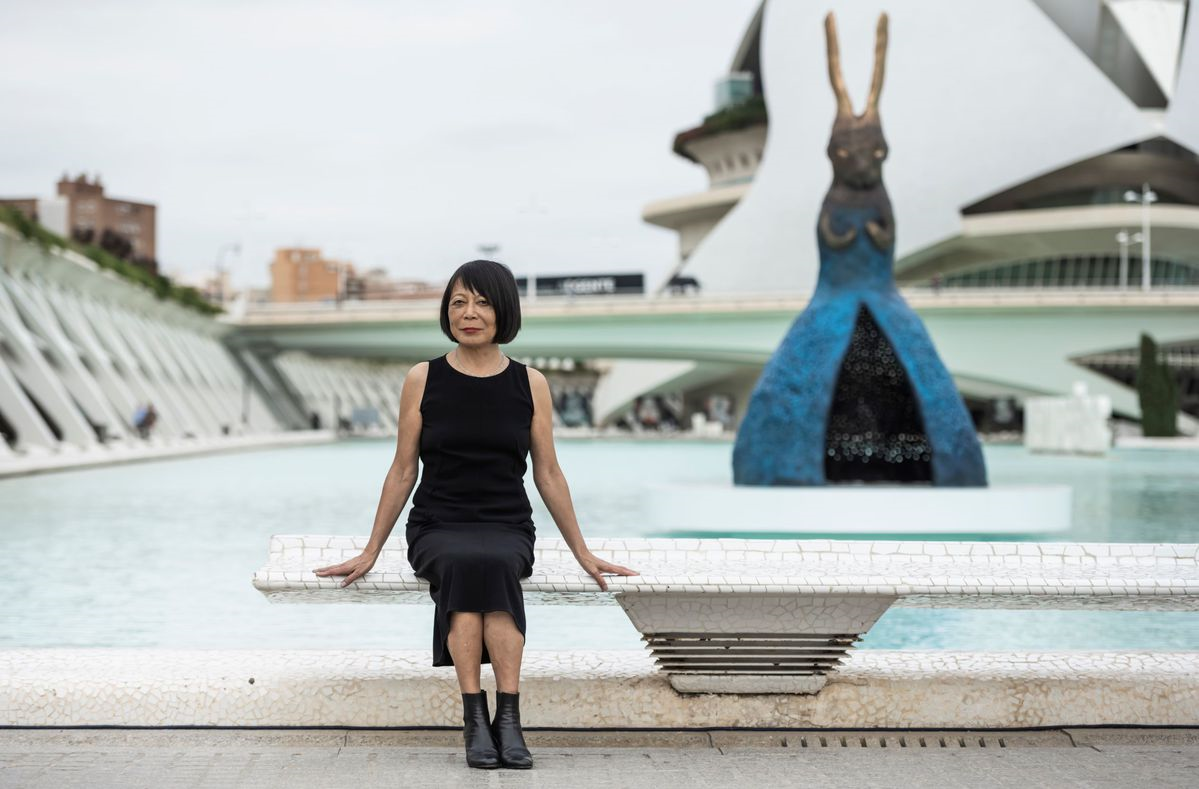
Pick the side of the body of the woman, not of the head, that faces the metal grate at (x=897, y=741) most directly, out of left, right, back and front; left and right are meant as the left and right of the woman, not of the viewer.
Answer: left

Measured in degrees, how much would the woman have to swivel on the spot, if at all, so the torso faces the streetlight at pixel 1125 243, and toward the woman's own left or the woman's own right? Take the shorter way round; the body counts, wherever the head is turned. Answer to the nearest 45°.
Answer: approximately 135° to the woman's own left

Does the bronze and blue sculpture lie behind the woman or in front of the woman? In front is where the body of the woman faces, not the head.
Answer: behind

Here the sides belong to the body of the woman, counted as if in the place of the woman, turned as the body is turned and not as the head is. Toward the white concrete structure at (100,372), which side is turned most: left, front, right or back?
back

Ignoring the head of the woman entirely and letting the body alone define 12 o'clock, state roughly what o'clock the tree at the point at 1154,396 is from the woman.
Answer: The tree is roughly at 7 o'clock from the woman.

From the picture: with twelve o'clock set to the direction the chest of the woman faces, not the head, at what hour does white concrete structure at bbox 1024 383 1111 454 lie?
The white concrete structure is roughly at 7 o'clock from the woman.

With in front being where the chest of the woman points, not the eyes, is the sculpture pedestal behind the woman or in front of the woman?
behind

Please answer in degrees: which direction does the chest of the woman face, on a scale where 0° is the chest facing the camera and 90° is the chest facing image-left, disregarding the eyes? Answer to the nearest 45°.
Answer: approximately 0°
